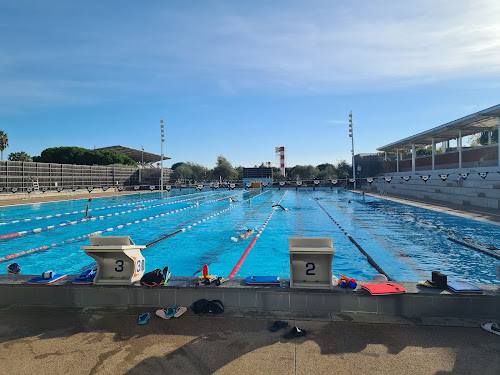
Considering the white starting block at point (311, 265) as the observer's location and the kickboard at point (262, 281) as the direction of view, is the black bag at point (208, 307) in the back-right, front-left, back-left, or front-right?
front-left

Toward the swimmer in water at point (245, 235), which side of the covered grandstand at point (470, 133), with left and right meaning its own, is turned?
front

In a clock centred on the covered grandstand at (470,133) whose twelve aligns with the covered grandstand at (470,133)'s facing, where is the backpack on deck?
The backpack on deck is roughly at 11 o'clock from the covered grandstand.

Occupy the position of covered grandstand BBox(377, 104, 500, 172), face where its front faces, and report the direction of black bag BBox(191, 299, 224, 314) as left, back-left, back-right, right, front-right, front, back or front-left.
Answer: front-left

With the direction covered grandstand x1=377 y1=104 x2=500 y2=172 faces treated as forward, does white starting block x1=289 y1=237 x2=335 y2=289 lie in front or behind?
in front
